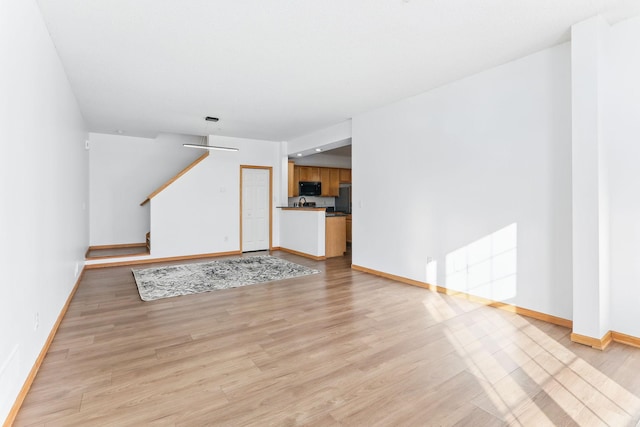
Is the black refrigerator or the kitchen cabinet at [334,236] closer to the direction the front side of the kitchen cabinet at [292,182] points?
the kitchen cabinet

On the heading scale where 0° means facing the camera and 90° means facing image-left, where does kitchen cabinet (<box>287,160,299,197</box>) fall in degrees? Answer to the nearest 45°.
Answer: approximately 315°

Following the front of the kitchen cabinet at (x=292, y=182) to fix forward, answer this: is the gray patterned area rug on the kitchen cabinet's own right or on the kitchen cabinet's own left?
on the kitchen cabinet's own right

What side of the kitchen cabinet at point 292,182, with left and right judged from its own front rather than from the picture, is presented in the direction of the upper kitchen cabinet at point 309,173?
left

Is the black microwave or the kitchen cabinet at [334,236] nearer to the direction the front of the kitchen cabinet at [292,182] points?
the kitchen cabinet

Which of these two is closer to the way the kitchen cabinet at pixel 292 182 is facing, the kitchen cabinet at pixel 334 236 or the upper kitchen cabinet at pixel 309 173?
the kitchen cabinet

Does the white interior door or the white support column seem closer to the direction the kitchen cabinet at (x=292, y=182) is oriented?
the white support column

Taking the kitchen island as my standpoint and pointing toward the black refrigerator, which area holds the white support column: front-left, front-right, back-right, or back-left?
back-right

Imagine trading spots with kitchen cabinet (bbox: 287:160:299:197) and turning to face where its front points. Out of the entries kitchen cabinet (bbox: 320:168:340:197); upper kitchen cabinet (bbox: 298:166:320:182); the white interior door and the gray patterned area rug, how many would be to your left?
2

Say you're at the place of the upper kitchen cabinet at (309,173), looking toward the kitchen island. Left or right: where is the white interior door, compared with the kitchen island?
right

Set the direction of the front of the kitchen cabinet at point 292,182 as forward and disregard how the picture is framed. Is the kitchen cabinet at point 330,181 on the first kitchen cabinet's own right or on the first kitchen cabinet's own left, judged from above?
on the first kitchen cabinet's own left
